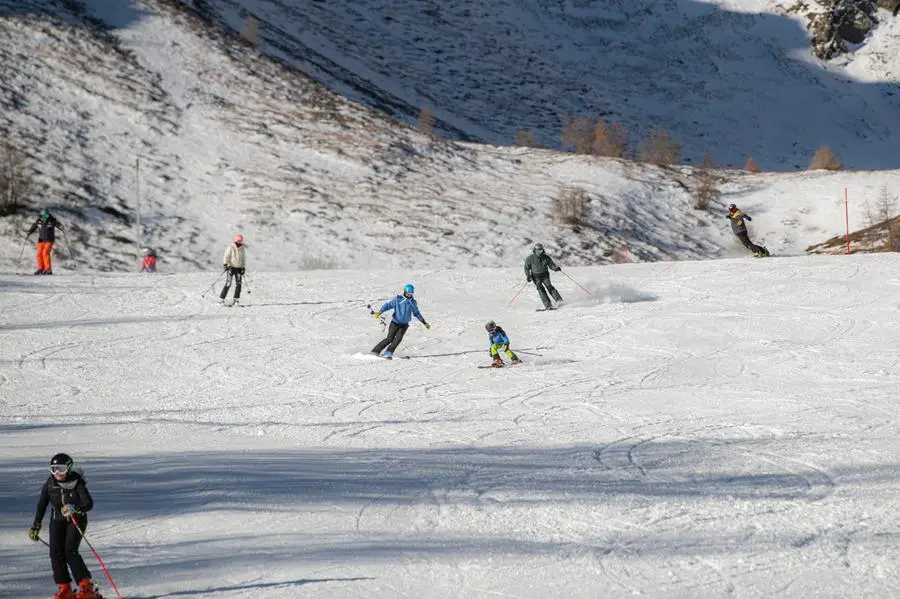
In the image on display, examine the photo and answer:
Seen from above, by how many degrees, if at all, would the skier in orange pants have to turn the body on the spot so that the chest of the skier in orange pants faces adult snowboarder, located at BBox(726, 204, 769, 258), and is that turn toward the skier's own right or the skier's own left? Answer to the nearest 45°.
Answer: approximately 90° to the skier's own left

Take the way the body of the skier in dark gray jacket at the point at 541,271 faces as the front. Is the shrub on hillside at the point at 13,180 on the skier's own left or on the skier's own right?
on the skier's own right

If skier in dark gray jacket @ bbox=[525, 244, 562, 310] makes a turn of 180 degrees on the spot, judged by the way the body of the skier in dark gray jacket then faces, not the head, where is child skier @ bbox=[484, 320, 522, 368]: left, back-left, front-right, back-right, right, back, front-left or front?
back

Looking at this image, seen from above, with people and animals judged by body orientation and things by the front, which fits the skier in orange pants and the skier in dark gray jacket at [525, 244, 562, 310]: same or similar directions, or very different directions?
same or similar directions

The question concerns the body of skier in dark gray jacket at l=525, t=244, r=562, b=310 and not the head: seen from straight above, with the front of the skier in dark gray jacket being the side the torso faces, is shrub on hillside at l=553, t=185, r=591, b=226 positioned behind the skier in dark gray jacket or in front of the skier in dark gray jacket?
behind

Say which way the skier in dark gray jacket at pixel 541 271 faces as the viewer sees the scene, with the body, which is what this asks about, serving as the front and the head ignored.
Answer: toward the camera

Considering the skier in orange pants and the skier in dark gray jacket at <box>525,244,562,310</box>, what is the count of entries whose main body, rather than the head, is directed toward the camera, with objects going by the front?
2

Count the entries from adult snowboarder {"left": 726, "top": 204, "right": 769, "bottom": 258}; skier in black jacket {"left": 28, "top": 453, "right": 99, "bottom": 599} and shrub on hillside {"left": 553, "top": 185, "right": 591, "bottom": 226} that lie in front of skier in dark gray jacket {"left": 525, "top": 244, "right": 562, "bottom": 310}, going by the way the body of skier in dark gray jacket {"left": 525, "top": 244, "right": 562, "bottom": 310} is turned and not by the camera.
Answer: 1

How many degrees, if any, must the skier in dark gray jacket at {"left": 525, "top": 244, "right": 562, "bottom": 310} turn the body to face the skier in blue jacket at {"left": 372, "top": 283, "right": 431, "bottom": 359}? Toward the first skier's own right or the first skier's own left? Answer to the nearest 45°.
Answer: approximately 45° to the first skier's own right

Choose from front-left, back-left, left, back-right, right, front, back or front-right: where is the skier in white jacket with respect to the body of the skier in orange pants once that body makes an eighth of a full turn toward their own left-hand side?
front

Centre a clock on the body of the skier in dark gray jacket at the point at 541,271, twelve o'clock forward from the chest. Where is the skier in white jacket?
The skier in white jacket is roughly at 3 o'clock from the skier in dark gray jacket.

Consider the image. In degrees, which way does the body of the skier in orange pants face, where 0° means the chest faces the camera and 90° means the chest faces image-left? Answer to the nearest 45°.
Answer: approximately 0°

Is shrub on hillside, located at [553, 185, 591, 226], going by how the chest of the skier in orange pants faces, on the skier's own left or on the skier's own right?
on the skier's own left

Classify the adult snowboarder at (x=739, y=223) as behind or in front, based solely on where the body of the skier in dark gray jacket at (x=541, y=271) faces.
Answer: behind
